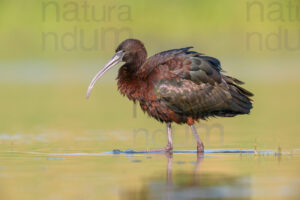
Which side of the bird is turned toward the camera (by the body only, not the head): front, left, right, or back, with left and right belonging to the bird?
left
